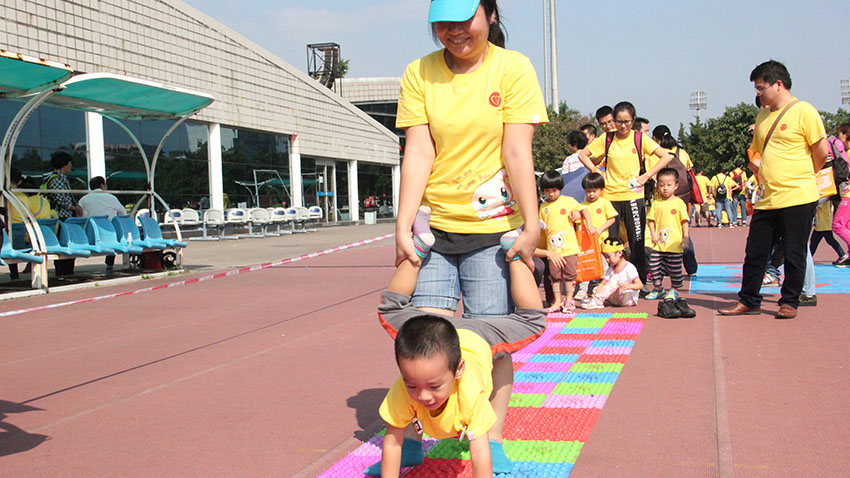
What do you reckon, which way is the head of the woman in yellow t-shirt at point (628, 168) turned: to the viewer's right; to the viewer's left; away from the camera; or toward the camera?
toward the camera

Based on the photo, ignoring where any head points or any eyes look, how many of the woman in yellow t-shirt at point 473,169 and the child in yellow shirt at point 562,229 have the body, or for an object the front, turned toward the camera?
2

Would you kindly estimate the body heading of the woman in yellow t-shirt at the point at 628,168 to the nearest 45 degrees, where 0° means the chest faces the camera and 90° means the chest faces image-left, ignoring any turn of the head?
approximately 0°

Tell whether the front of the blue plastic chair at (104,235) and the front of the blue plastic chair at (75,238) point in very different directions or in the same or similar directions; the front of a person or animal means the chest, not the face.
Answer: same or similar directions

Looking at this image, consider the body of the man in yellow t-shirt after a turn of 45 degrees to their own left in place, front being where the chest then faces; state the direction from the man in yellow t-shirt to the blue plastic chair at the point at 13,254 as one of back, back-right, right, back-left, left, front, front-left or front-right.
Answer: right

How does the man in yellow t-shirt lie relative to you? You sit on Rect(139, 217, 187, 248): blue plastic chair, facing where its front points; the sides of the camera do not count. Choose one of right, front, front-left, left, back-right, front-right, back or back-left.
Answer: front

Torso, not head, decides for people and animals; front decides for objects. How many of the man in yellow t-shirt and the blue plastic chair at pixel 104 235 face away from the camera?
0

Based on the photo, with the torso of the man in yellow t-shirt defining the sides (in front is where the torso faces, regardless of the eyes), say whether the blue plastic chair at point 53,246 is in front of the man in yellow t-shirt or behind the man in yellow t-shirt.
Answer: in front

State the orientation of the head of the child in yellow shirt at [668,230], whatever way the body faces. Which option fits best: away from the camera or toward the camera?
toward the camera

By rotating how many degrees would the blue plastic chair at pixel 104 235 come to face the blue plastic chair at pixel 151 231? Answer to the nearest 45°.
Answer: approximately 90° to its left
